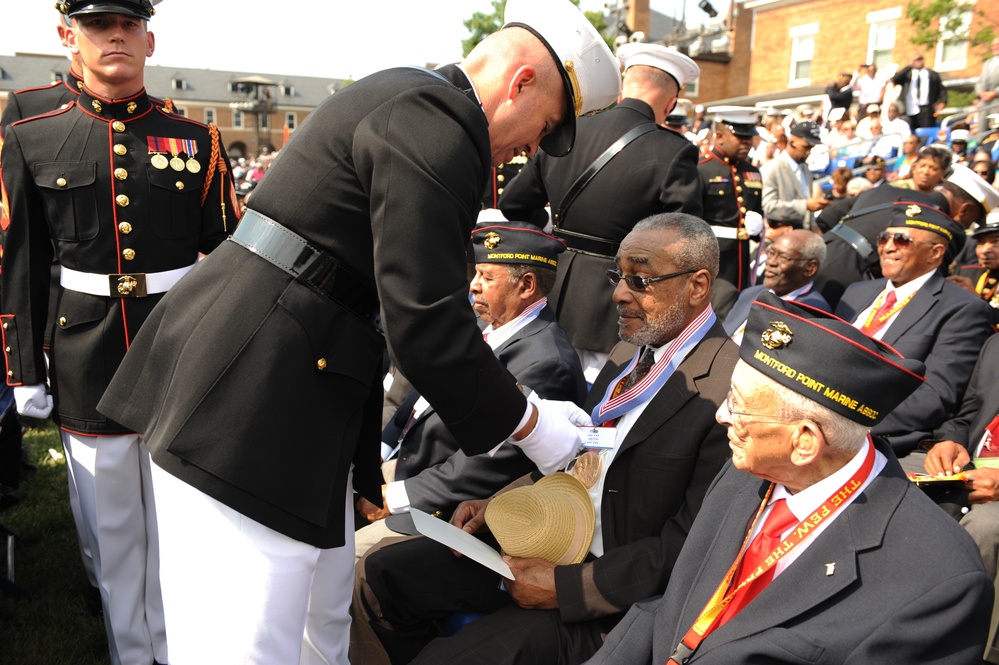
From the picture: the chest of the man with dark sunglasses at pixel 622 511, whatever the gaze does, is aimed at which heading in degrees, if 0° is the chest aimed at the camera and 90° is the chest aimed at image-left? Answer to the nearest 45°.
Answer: approximately 45°

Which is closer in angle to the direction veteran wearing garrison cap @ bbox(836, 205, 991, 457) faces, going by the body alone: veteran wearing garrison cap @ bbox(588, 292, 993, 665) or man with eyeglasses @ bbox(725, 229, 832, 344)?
the veteran wearing garrison cap

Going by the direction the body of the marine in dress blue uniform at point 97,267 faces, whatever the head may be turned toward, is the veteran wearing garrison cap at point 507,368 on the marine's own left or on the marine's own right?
on the marine's own left

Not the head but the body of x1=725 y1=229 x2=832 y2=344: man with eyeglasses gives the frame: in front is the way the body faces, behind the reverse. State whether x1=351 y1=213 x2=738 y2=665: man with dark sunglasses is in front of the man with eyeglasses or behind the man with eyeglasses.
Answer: in front

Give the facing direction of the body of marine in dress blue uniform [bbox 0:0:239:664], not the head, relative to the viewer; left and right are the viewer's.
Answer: facing the viewer

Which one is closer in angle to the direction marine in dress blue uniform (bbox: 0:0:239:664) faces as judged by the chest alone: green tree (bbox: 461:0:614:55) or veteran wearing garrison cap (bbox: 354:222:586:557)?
the veteran wearing garrison cap
